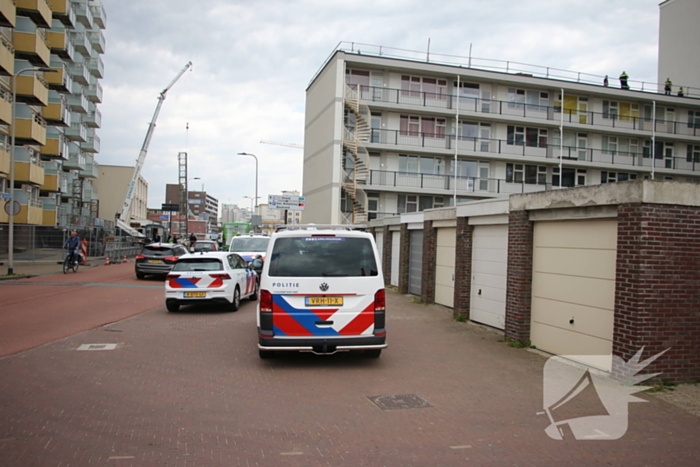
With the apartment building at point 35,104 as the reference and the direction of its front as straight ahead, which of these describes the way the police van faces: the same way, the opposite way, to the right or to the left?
to the left

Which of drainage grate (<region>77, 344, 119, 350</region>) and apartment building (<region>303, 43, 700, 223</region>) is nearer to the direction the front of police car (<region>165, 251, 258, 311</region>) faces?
the apartment building

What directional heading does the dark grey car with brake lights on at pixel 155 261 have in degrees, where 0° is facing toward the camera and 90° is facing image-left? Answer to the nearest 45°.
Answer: approximately 225°

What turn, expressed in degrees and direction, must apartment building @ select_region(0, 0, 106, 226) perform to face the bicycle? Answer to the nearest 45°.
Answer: approximately 45° to its right

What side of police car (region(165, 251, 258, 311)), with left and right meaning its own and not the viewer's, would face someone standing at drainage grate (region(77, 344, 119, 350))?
back

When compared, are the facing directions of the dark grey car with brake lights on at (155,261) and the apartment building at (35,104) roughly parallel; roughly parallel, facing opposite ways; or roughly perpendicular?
roughly perpendicular

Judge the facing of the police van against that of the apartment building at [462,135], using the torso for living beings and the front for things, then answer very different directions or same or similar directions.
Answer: very different directions

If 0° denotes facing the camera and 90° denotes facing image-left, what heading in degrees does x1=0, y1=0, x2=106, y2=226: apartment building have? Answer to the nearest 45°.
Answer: approximately 315°

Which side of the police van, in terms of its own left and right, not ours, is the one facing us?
back

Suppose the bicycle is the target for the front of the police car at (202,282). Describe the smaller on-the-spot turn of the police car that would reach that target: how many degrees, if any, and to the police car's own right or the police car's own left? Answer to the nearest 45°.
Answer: approximately 90° to the police car's own left
